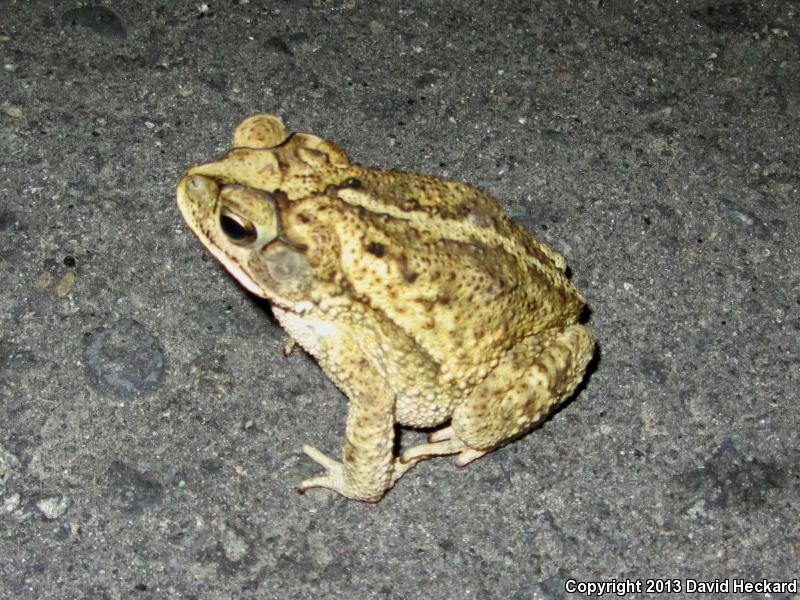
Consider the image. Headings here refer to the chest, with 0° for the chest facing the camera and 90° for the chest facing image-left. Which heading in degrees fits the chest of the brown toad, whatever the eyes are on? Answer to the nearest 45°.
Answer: approximately 90°
